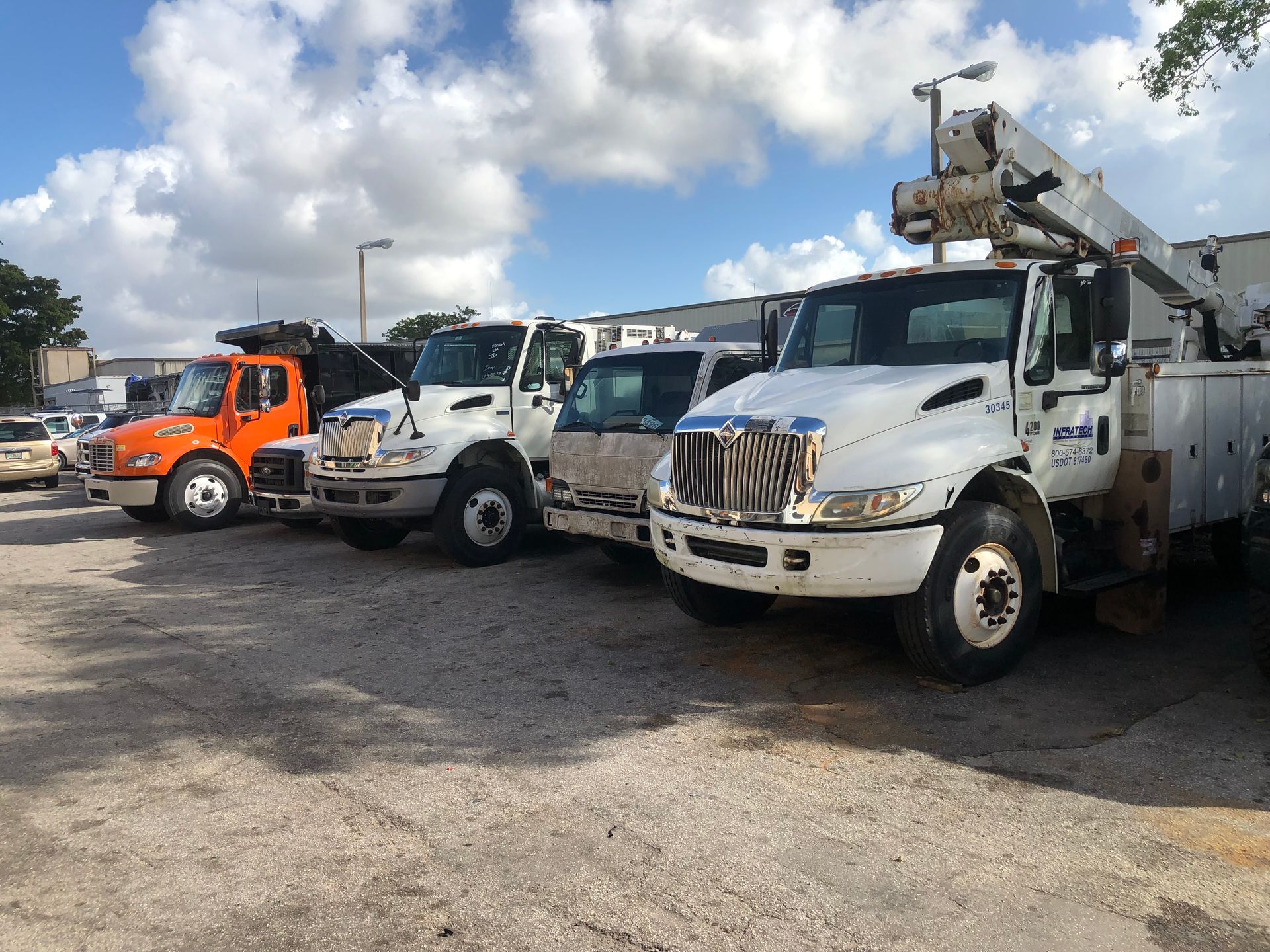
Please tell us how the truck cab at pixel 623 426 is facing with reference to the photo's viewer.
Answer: facing the viewer and to the left of the viewer

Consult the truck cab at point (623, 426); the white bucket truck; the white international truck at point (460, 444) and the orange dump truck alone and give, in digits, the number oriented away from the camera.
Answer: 0

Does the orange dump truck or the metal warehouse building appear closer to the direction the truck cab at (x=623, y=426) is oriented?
the orange dump truck

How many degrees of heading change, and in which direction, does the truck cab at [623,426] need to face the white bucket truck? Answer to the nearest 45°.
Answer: approximately 90° to its left

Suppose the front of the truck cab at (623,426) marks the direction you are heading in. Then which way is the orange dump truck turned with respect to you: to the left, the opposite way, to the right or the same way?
the same way

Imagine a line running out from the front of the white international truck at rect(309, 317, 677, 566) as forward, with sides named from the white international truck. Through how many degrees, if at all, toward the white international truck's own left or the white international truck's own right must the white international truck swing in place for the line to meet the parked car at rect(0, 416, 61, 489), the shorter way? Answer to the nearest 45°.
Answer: approximately 90° to the white international truck's own right

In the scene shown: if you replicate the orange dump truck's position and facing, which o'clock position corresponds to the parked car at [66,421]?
The parked car is roughly at 4 o'clock from the orange dump truck.

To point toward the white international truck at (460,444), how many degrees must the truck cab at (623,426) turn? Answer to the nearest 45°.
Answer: approximately 90° to its right

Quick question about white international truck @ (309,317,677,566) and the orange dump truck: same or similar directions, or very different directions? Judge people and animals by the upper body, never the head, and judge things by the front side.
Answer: same or similar directions

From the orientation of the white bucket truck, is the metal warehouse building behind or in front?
behind

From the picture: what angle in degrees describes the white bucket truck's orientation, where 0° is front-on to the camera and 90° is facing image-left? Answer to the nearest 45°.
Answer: approximately 45°

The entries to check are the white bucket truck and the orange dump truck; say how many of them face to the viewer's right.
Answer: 0

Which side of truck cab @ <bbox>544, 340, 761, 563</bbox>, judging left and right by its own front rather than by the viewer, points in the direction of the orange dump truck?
right

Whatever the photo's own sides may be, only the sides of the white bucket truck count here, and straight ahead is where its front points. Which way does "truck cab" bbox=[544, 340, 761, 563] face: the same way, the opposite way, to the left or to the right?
the same way

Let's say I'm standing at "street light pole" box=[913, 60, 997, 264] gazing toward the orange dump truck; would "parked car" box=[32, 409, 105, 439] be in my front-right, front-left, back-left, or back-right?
front-right

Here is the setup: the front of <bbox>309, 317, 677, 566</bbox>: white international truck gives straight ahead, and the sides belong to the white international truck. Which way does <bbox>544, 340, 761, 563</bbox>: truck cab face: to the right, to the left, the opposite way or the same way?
the same way

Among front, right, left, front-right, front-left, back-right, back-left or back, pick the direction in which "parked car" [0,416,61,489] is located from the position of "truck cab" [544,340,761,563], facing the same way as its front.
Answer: right

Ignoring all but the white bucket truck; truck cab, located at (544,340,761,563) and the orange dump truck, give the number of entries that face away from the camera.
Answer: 0
